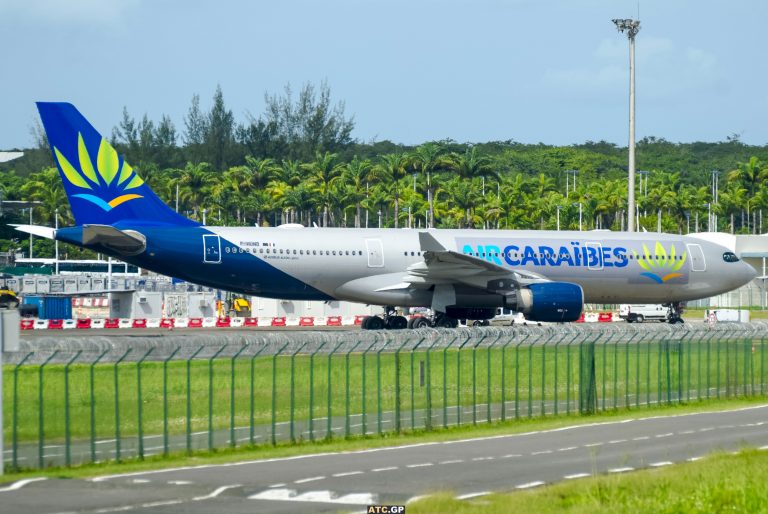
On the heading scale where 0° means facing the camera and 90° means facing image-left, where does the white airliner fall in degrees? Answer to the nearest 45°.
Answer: approximately 270°

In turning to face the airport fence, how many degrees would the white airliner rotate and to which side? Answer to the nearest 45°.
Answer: approximately 90° to its right
